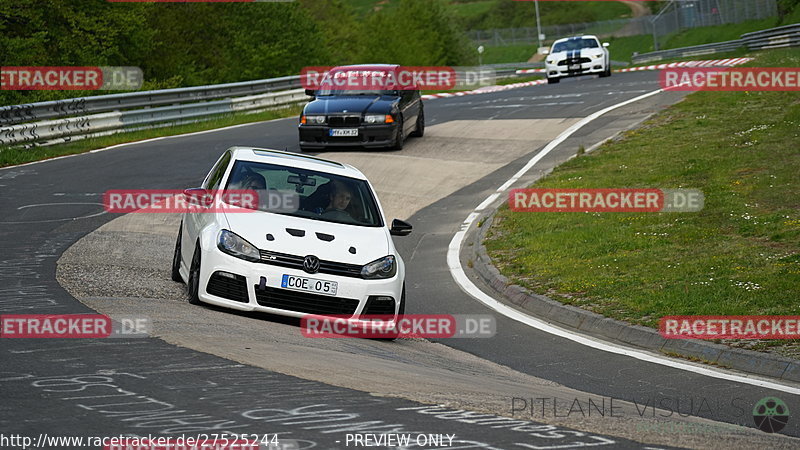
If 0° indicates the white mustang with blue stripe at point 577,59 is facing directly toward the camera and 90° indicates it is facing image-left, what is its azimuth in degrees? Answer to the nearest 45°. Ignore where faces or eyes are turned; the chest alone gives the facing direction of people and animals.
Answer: approximately 0°

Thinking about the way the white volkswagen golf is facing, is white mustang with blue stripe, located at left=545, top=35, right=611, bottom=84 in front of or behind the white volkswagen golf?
behind

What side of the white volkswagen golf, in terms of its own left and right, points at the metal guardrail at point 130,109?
back

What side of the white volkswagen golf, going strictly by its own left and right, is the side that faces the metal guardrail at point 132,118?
back

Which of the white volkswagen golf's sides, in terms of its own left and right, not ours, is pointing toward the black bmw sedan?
back

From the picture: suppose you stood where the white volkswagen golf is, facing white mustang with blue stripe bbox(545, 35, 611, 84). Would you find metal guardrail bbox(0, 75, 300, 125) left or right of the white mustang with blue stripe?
left

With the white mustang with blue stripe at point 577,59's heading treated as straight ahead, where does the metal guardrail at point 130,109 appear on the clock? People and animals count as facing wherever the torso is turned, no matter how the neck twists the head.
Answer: The metal guardrail is roughly at 1 o'clock from the white mustang with blue stripe.

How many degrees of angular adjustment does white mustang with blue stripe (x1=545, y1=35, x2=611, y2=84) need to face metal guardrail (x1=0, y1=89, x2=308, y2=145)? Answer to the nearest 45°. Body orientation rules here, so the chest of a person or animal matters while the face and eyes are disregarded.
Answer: approximately 45° to its right

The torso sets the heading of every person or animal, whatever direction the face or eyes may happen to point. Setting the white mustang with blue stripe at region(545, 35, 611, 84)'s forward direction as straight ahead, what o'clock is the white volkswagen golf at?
The white volkswagen golf is roughly at 12 o'clock from the white mustang with blue stripe.

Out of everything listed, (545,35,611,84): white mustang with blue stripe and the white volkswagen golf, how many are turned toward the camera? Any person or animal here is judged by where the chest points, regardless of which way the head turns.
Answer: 2
